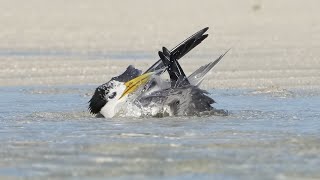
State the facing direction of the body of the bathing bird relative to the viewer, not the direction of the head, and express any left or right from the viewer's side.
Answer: facing to the left of the viewer
